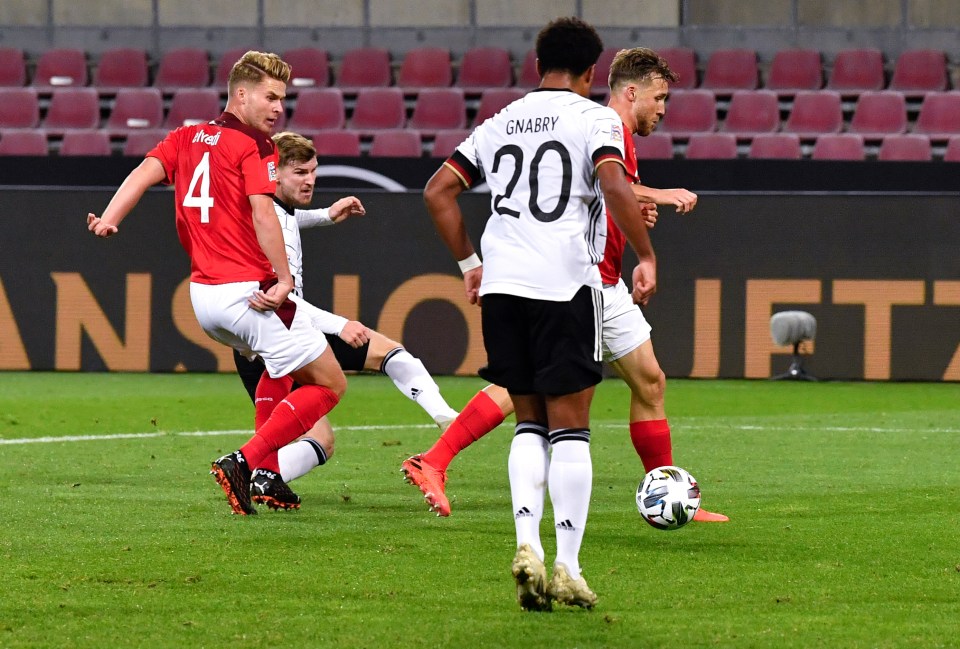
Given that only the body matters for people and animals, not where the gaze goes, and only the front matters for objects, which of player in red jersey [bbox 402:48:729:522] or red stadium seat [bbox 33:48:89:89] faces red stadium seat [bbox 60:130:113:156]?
red stadium seat [bbox 33:48:89:89]

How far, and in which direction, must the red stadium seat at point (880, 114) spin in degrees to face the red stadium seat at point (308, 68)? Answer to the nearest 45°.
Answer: approximately 90° to its right

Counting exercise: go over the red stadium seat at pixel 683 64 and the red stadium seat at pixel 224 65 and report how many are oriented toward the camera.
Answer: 2

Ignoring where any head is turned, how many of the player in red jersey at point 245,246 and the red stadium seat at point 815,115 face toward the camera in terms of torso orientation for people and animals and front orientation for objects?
1

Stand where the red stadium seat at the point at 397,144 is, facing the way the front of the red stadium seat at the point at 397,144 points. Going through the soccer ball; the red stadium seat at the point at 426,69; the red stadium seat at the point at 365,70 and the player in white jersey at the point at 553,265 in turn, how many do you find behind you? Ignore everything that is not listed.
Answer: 2

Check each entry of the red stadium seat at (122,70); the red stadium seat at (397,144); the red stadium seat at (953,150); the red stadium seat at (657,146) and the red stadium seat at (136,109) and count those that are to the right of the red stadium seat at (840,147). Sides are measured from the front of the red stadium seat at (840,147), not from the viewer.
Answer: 4

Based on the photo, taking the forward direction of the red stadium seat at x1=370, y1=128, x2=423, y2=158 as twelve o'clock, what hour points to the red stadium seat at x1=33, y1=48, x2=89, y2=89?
the red stadium seat at x1=33, y1=48, x2=89, y2=89 is roughly at 4 o'clock from the red stadium seat at x1=370, y1=128, x2=423, y2=158.
